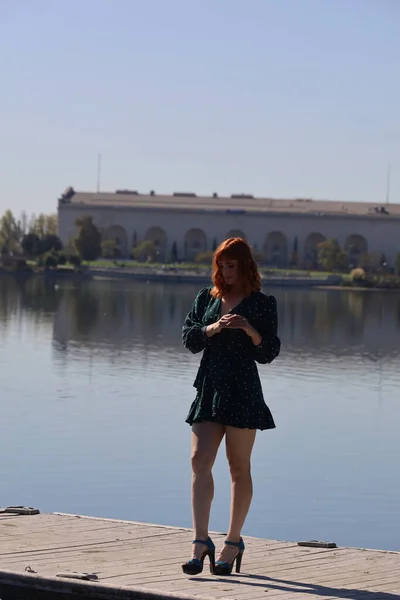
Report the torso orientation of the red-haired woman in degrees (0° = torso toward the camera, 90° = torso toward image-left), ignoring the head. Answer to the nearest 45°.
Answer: approximately 45°
